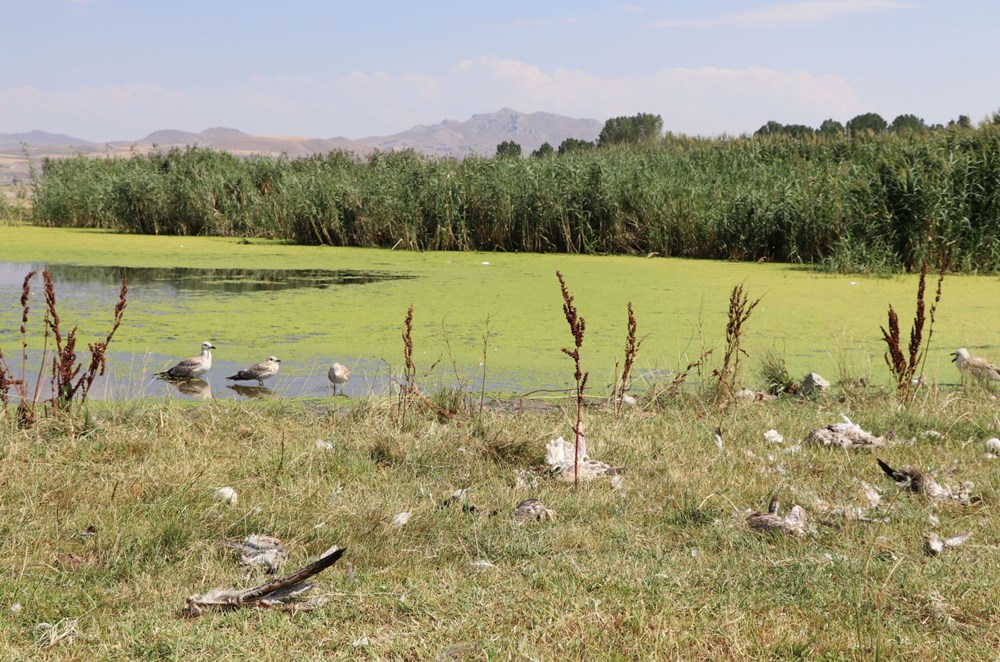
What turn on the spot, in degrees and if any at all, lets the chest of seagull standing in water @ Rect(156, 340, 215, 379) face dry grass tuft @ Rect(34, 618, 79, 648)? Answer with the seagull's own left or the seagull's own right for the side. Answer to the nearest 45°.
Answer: approximately 90° to the seagull's own right

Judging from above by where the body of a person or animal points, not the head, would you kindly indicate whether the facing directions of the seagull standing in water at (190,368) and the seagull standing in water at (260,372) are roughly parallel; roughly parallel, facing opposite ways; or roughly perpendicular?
roughly parallel

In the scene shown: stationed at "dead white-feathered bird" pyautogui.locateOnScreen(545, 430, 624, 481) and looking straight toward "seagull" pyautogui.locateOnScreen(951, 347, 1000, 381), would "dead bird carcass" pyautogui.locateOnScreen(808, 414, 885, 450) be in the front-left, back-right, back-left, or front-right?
front-right

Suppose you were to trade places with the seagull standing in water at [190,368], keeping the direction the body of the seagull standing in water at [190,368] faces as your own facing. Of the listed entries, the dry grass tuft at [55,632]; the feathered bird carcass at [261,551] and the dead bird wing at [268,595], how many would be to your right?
3

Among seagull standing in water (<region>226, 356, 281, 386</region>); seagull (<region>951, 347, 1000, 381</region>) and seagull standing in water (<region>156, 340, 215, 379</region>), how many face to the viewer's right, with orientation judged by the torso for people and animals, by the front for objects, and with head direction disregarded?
2

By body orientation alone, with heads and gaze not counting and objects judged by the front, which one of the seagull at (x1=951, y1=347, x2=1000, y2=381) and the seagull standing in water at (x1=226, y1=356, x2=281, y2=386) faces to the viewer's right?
the seagull standing in water

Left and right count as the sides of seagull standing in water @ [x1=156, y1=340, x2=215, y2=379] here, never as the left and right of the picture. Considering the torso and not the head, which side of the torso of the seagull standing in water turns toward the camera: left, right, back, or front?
right

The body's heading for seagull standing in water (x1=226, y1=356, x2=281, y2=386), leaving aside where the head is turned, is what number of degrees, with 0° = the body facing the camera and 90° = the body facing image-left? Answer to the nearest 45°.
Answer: approximately 270°

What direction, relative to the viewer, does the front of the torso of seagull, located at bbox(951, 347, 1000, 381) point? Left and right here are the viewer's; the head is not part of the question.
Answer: facing to the left of the viewer

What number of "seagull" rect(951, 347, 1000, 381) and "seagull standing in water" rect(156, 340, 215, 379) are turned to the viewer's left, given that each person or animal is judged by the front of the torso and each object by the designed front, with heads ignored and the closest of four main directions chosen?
1

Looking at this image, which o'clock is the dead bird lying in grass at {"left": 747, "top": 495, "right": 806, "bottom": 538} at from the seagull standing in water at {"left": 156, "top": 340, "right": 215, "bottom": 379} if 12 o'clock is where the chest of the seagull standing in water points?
The dead bird lying in grass is roughly at 2 o'clock from the seagull standing in water.

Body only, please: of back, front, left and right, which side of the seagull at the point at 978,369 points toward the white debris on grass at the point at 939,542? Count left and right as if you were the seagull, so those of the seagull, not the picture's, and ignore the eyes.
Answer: left
